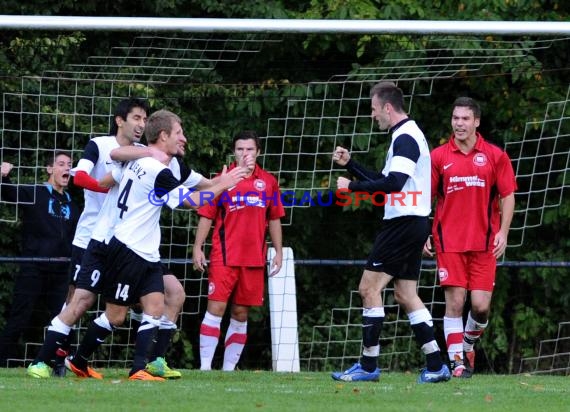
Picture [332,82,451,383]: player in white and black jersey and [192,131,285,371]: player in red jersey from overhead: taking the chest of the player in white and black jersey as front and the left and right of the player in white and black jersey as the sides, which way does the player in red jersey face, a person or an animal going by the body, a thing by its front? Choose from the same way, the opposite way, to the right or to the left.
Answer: to the left

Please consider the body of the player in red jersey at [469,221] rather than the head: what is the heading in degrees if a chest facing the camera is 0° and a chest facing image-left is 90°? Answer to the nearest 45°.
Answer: approximately 0°

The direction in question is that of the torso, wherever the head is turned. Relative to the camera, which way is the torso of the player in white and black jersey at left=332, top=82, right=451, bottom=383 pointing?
to the viewer's left

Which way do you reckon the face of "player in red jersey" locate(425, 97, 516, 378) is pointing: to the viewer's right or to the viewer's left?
to the viewer's left

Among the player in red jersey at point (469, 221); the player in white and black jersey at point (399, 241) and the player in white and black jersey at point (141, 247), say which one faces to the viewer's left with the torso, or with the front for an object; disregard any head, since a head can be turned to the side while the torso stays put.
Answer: the player in white and black jersey at point (399, 241)

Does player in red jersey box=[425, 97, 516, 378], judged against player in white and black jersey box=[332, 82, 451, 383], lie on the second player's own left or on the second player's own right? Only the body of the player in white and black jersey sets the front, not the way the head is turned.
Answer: on the second player's own right

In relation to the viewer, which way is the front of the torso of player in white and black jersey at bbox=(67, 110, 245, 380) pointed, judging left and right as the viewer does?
facing away from the viewer and to the right of the viewer

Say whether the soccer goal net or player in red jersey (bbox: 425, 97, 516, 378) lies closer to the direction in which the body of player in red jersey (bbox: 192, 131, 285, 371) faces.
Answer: the player in red jersey

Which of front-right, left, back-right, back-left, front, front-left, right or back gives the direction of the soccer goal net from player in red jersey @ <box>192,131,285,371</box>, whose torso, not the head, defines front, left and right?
back

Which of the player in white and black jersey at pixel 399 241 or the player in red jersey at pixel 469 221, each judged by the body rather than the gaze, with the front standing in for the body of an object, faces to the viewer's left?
the player in white and black jersey
